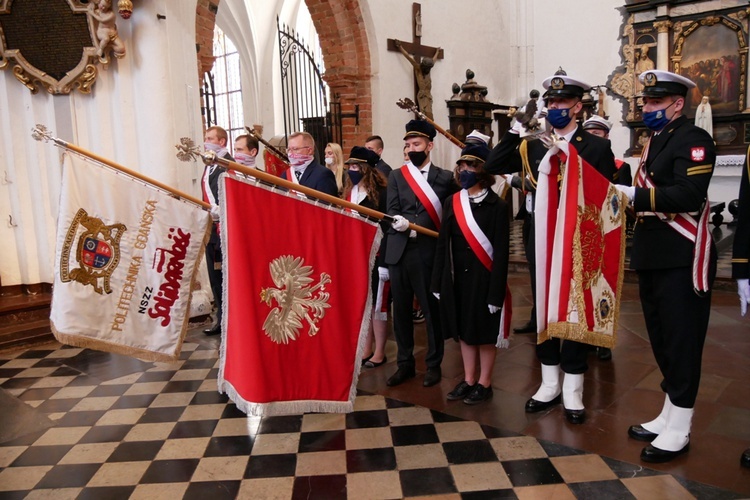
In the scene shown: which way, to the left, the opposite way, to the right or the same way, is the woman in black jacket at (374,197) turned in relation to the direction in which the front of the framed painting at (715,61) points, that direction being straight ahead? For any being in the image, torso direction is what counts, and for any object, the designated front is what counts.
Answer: the same way

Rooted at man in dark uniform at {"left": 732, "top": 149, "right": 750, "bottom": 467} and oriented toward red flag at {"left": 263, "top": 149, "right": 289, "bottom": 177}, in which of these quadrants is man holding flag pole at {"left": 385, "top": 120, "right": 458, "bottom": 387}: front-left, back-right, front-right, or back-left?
front-left

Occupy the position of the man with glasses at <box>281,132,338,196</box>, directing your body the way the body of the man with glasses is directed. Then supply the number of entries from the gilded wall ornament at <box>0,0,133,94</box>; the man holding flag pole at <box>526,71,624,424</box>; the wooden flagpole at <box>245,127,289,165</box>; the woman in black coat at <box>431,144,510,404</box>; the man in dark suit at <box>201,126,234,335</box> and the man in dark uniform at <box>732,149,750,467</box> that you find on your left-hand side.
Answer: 3

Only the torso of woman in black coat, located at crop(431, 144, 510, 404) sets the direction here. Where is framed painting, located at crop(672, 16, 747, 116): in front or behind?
behind

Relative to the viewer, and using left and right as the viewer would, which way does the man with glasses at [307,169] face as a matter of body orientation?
facing the viewer and to the left of the viewer

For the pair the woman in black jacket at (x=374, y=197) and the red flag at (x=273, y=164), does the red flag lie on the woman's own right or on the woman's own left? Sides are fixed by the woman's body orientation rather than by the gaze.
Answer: on the woman's own right

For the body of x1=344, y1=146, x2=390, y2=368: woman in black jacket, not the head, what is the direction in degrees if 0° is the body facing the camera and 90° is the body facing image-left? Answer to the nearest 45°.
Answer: approximately 45°

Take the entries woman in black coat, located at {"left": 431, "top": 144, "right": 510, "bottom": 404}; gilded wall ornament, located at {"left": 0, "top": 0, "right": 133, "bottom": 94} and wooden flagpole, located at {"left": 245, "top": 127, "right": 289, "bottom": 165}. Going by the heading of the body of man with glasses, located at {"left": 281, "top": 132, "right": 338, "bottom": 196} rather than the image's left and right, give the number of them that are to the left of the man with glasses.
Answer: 1

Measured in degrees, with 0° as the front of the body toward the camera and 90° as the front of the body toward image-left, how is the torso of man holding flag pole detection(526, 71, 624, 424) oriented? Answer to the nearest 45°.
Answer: approximately 45°

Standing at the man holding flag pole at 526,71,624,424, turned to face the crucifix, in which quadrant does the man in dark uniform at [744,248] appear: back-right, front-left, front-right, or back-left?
back-right

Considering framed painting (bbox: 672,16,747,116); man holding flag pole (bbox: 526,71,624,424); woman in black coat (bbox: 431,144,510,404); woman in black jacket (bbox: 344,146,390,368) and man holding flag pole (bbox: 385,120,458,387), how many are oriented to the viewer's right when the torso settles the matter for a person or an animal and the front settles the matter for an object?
0

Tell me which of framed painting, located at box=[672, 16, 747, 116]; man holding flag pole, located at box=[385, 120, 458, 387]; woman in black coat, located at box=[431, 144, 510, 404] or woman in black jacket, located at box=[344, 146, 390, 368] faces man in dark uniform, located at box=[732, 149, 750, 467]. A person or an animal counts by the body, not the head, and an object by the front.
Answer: the framed painting

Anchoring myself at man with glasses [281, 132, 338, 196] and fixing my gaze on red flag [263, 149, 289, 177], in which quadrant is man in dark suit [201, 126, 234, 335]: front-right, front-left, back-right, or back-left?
front-left

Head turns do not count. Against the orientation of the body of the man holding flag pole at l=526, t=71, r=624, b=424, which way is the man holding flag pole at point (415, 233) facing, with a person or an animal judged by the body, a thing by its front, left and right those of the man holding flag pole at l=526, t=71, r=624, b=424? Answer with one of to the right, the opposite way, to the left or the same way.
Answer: the same way

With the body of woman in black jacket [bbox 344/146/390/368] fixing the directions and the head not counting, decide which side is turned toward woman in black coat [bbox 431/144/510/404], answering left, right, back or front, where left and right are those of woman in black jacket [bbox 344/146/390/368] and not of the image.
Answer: left

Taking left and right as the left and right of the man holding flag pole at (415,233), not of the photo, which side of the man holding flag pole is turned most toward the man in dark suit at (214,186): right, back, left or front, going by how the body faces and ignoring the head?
right

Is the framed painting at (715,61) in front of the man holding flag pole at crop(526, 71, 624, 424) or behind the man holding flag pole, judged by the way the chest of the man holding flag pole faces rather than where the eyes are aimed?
behind

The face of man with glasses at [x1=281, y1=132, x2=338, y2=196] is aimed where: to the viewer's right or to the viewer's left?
to the viewer's left

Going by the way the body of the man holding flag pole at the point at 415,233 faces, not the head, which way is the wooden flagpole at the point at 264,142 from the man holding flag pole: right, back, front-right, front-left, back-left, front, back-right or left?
right

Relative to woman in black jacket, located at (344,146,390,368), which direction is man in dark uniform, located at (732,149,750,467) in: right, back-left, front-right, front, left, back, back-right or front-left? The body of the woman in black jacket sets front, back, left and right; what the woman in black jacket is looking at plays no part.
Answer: left
